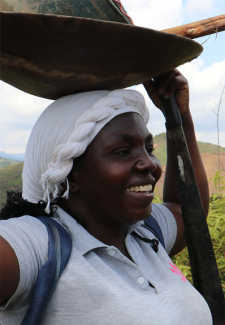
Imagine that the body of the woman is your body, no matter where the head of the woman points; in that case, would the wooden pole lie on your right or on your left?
on your left
